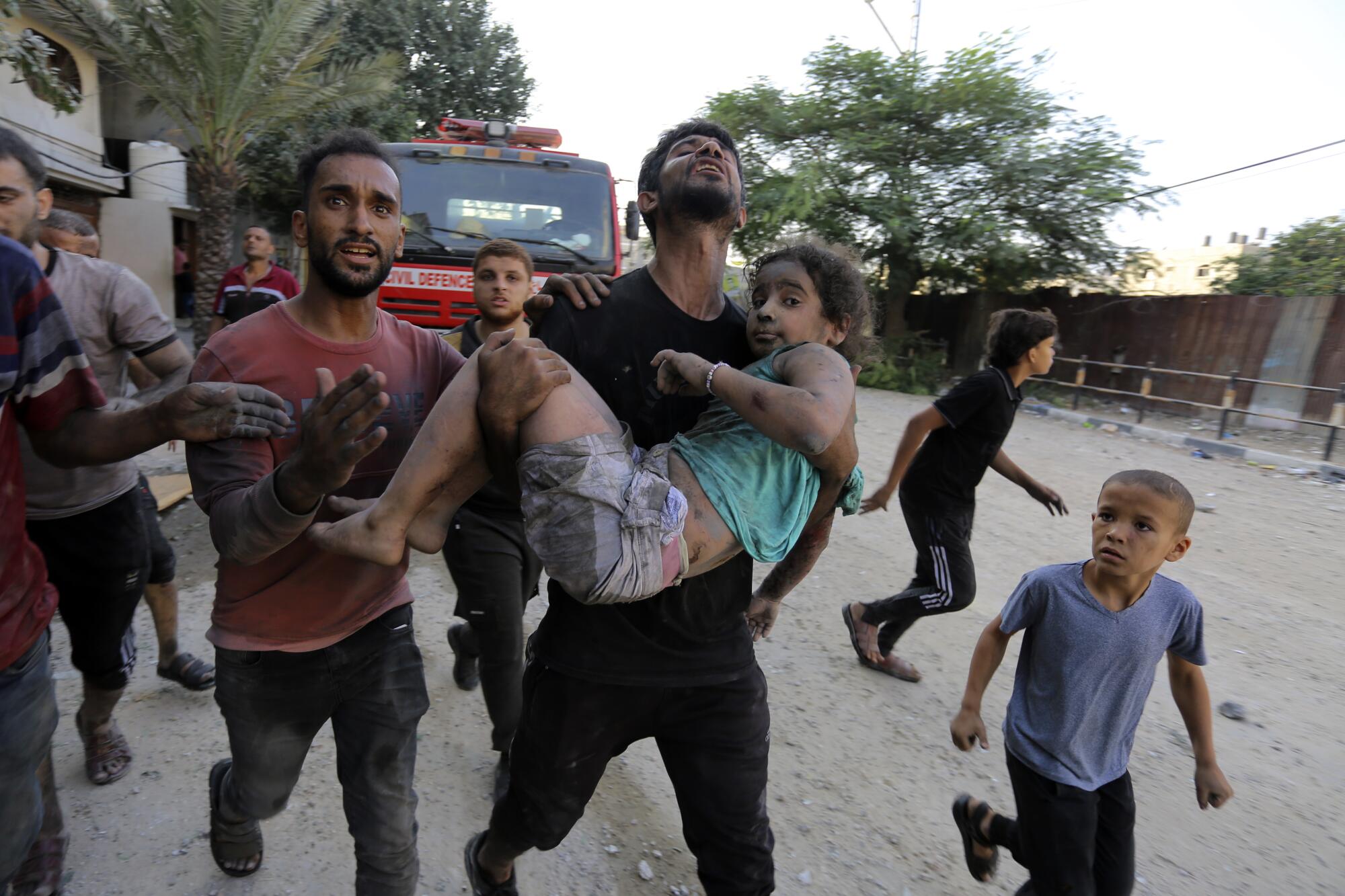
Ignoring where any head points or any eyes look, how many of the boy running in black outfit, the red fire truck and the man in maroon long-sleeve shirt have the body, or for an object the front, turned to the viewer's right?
1

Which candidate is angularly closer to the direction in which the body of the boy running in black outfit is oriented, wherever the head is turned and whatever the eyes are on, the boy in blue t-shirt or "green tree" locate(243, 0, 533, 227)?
the boy in blue t-shirt

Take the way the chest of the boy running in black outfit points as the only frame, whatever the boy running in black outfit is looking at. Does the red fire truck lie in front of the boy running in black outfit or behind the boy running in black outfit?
behind

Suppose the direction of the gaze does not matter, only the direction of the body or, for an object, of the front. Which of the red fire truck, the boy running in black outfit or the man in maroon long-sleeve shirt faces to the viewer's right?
the boy running in black outfit

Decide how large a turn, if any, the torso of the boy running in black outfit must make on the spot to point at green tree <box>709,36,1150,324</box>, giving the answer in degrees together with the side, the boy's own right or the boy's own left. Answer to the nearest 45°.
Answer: approximately 90° to the boy's own left

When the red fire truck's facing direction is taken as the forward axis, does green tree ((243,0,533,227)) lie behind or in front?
behind

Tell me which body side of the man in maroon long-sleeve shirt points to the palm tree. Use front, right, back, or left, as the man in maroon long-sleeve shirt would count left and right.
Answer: back

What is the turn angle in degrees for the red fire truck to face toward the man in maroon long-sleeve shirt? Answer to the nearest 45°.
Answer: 0° — it already faces them

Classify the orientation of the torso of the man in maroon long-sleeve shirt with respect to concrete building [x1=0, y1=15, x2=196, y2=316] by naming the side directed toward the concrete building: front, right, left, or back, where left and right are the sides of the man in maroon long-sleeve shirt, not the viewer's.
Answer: back

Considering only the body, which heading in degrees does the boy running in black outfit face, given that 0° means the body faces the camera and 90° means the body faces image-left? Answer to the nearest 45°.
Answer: approximately 270°

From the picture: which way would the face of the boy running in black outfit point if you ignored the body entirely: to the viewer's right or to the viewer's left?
to the viewer's right

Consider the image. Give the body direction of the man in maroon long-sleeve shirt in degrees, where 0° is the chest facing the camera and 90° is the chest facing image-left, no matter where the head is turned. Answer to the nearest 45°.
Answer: approximately 0°
